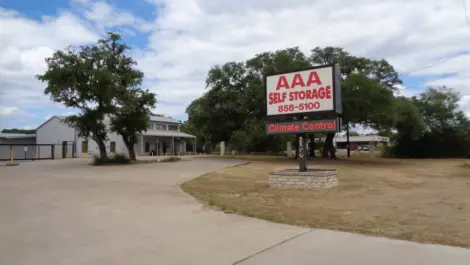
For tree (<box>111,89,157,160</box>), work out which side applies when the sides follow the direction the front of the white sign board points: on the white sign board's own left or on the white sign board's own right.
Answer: on the white sign board's own right

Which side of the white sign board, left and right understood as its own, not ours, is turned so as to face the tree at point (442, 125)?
back

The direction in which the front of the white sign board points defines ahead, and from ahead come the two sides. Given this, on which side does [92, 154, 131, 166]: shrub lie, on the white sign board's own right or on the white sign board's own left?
on the white sign board's own right

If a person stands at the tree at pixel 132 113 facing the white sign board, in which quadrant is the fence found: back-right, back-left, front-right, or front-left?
back-right

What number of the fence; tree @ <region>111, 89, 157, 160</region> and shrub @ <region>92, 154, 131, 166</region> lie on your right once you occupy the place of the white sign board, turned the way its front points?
3

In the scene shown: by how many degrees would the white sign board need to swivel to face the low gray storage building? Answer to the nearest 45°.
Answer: approximately 90° to its right

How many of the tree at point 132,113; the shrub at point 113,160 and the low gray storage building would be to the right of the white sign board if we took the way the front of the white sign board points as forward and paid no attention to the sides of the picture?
3

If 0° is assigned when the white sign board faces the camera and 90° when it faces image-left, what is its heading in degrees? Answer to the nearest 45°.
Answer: approximately 45°

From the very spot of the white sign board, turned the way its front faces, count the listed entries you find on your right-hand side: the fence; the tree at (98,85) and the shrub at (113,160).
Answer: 3
